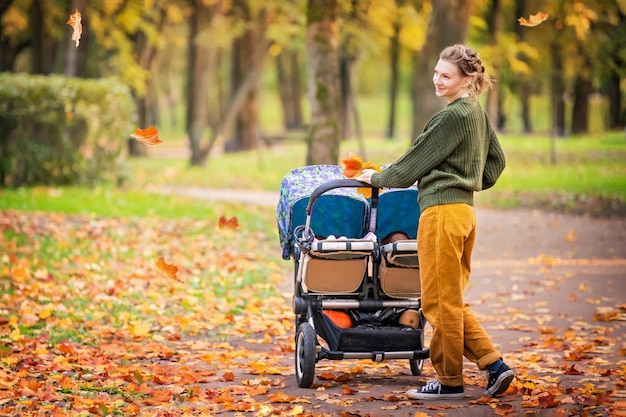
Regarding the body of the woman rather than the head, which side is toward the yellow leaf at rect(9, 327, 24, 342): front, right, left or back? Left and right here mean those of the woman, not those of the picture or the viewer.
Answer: front

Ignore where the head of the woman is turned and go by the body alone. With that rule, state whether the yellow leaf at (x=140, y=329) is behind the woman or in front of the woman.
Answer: in front

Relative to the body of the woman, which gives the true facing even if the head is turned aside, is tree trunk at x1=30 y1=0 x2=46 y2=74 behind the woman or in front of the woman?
in front

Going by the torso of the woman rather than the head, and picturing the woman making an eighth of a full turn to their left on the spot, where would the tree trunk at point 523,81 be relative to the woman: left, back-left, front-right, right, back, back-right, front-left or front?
right

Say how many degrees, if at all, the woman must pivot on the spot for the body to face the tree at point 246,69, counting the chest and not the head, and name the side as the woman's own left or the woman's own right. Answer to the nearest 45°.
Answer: approximately 45° to the woman's own right

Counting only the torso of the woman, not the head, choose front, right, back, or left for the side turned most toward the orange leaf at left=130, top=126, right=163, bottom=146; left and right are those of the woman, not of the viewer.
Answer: front

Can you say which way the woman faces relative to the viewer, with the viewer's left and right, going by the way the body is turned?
facing away from the viewer and to the left of the viewer
